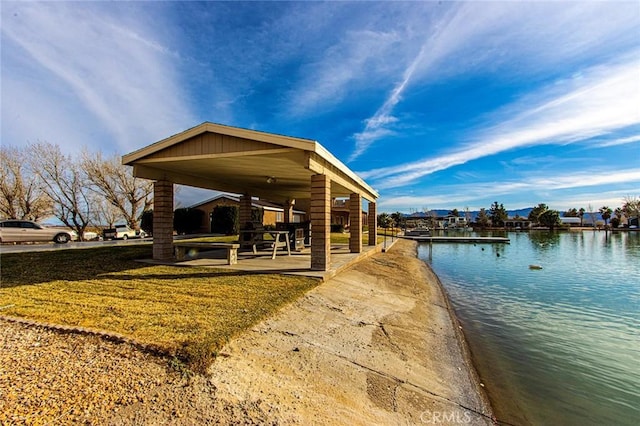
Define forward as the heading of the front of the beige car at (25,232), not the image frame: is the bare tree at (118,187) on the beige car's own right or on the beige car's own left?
on the beige car's own left

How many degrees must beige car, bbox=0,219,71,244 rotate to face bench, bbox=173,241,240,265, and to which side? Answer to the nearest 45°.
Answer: approximately 90° to its right

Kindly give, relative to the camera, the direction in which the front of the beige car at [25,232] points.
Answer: facing to the right of the viewer

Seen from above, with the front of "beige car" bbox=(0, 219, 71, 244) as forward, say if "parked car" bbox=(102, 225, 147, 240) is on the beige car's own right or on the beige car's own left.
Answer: on the beige car's own left

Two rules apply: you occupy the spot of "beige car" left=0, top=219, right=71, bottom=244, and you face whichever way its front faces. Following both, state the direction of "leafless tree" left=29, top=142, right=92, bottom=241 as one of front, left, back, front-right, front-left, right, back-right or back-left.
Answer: left

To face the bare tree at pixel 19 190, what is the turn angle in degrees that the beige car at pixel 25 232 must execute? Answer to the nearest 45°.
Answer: approximately 90° to its left
